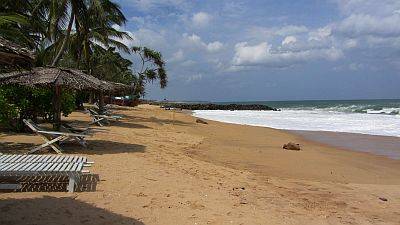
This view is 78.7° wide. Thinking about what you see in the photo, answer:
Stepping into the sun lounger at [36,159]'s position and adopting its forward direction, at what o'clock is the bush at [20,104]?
The bush is roughly at 9 o'clock from the sun lounger.

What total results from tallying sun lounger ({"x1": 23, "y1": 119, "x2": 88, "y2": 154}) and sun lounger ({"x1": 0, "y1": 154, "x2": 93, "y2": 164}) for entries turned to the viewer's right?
2

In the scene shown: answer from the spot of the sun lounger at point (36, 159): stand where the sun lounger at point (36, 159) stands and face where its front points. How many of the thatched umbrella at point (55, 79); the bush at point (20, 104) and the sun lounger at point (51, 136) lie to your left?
3

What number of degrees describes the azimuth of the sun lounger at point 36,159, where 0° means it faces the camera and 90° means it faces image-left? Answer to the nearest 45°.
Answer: approximately 270°

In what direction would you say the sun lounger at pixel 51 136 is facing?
to the viewer's right

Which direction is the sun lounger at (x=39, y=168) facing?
to the viewer's right

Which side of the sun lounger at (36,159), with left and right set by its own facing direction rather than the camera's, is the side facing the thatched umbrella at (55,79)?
left

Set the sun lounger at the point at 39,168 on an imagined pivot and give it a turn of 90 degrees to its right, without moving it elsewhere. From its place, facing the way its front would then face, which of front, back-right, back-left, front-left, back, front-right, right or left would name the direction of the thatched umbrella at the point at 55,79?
back
